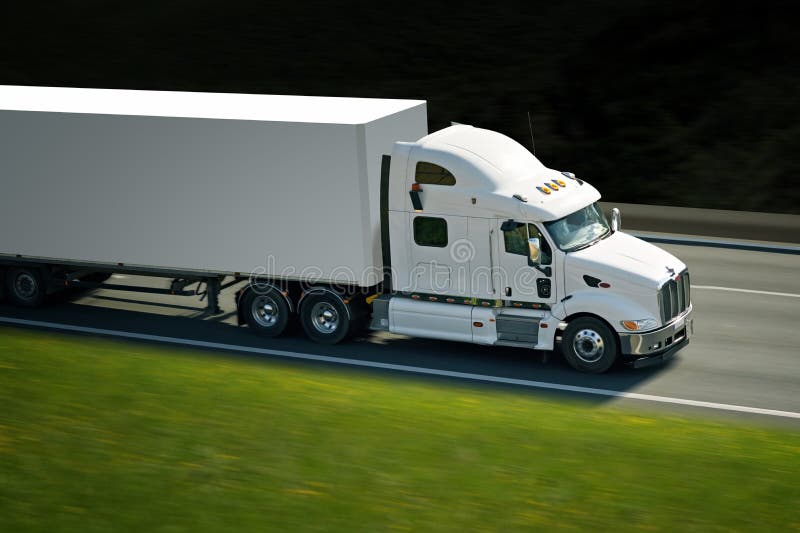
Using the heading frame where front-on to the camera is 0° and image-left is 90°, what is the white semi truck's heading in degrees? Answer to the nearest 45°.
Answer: approximately 315°
